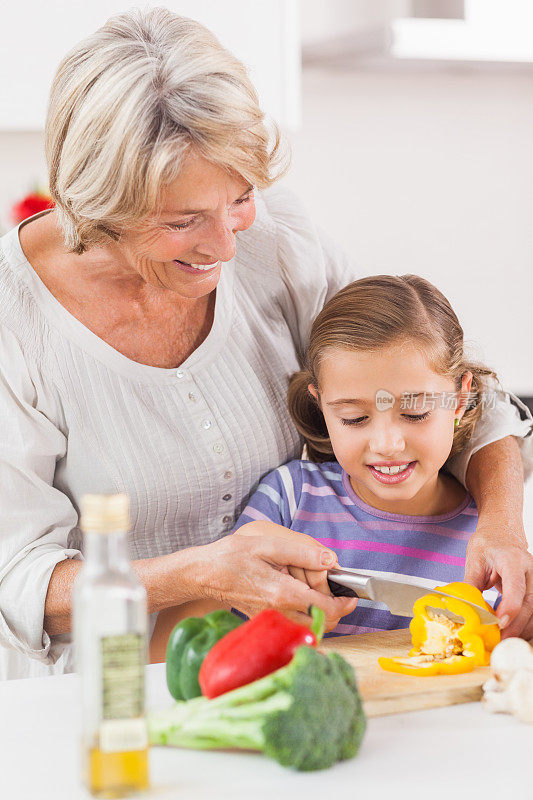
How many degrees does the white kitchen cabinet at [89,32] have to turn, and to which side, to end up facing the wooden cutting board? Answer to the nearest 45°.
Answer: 0° — it already faces it

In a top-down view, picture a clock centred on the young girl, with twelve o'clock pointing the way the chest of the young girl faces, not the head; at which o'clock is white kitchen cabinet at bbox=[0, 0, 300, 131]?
The white kitchen cabinet is roughly at 5 o'clock from the young girl.

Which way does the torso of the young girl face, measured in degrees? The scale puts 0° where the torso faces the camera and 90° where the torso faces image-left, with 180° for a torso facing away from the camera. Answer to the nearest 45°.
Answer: approximately 0°

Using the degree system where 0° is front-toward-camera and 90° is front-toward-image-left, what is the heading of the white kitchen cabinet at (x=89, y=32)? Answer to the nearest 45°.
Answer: approximately 0°
